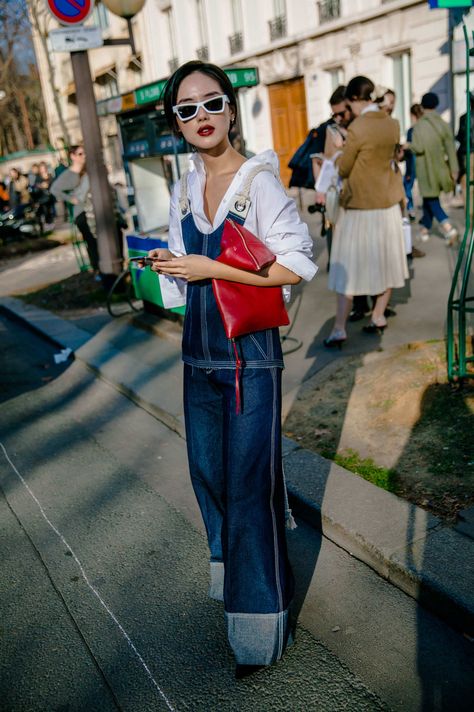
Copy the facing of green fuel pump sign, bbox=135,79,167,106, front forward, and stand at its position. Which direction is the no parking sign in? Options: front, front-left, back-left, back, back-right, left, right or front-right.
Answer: right

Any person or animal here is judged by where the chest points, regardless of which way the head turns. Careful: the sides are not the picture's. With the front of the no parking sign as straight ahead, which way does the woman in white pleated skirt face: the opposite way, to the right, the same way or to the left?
the opposite way

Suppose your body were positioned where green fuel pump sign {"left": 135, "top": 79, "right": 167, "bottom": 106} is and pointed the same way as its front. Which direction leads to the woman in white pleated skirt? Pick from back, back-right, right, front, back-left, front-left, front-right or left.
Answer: left

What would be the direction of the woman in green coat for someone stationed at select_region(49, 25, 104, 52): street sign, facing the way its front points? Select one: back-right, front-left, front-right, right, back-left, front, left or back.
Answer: left

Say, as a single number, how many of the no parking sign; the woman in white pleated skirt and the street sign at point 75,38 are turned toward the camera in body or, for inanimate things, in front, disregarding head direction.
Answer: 2

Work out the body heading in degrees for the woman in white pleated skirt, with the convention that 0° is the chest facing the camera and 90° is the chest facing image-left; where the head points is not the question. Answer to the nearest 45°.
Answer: approximately 135°

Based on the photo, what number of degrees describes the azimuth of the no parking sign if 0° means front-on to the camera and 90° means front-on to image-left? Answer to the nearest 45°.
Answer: approximately 0°

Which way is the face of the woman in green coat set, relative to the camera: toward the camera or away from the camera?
away from the camera

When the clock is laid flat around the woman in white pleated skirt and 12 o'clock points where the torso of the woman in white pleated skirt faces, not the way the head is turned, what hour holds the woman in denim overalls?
The woman in denim overalls is roughly at 8 o'clock from the woman in white pleated skirt.

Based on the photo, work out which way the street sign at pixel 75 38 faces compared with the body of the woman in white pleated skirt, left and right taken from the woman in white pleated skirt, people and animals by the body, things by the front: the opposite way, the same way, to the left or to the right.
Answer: the opposite way
